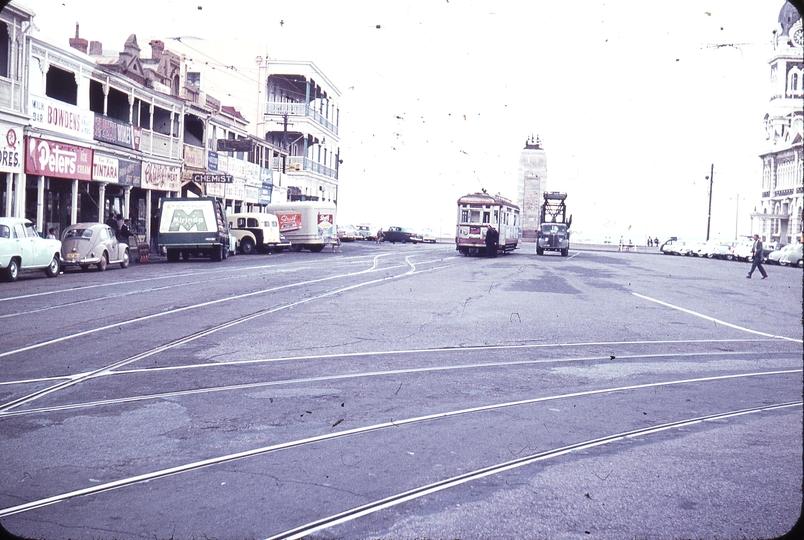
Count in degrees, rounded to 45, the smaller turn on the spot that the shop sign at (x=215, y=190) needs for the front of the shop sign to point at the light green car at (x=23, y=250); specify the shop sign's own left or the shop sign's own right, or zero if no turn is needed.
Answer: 0° — it already faces it

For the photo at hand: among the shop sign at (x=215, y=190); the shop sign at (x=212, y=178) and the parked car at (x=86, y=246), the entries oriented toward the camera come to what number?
2

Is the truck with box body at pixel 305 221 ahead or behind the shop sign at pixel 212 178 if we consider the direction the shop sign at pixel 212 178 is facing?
behind

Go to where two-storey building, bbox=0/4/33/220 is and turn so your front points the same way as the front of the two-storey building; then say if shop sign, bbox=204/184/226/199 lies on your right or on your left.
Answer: on your left
